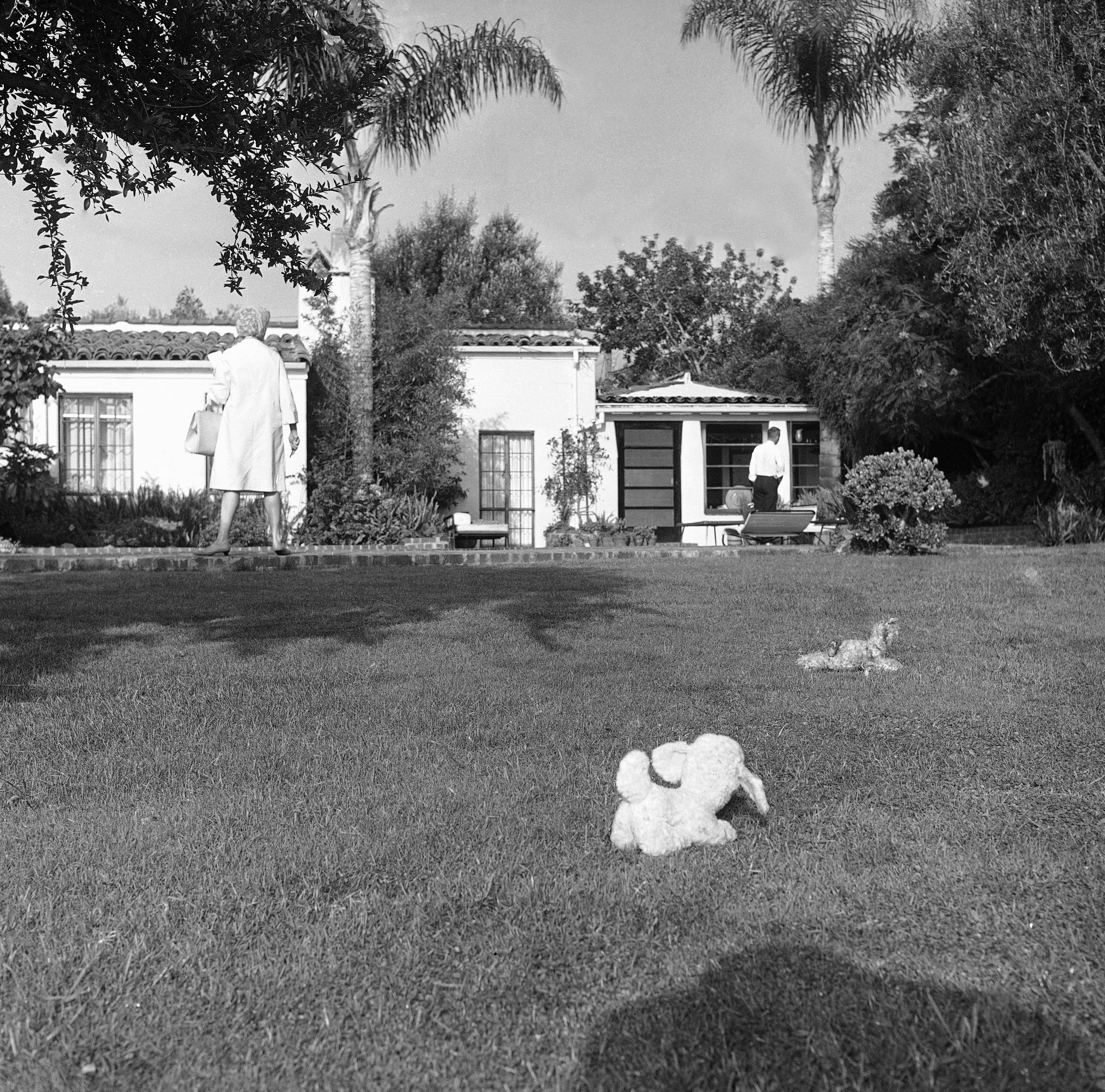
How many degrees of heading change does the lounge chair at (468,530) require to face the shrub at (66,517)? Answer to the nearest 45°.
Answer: approximately 135° to its right

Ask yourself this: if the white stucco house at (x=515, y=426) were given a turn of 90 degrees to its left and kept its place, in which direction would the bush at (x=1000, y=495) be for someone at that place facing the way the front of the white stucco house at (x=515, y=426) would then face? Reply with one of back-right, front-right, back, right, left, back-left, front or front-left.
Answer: front

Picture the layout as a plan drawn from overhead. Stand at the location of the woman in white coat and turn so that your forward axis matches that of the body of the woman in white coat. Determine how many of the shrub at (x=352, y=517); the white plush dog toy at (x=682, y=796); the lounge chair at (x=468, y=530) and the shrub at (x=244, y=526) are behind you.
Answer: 1

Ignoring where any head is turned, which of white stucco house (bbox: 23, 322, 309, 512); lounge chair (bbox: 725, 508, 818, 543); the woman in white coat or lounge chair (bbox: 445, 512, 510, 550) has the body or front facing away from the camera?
the woman in white coat

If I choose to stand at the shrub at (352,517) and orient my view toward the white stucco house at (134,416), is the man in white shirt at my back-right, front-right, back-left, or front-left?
back-right

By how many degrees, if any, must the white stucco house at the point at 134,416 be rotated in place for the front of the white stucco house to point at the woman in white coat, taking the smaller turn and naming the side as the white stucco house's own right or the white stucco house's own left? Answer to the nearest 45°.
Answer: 0° — it already faces them

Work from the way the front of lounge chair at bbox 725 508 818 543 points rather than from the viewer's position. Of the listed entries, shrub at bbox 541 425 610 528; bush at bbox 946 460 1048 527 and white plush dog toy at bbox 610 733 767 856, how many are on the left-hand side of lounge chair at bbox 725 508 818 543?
1

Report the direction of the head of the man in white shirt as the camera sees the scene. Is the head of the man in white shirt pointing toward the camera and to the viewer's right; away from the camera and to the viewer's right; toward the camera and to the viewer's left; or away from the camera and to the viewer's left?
away from the camera and to the viewer's right

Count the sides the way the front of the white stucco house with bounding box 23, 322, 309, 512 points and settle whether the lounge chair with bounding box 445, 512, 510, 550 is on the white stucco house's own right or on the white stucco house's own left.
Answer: on the white stucco house's own left

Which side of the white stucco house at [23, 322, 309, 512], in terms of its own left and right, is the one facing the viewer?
front

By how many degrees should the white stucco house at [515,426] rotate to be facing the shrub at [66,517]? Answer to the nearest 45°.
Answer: approximately 45° to its right

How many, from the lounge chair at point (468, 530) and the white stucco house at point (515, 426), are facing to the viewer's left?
0

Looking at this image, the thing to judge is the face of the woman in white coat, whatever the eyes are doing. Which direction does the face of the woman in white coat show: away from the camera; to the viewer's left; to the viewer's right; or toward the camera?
away from the camera

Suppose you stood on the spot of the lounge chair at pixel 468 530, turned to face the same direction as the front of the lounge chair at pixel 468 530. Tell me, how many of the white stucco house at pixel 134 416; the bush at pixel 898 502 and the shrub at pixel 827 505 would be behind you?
1
